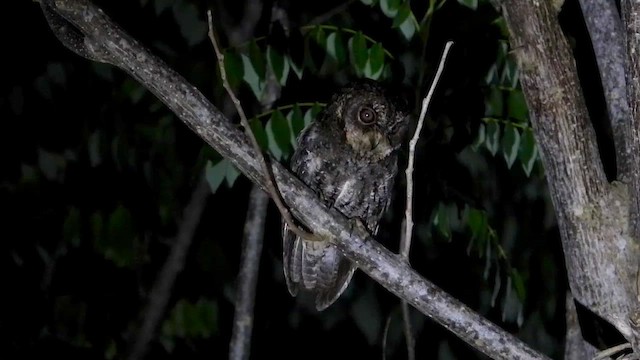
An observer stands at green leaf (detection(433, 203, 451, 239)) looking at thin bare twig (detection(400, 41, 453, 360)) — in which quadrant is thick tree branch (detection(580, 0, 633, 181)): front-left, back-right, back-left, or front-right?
front-left

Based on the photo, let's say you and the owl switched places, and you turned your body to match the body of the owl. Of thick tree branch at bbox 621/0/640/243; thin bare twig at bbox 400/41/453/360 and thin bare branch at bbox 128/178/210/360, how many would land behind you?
1
